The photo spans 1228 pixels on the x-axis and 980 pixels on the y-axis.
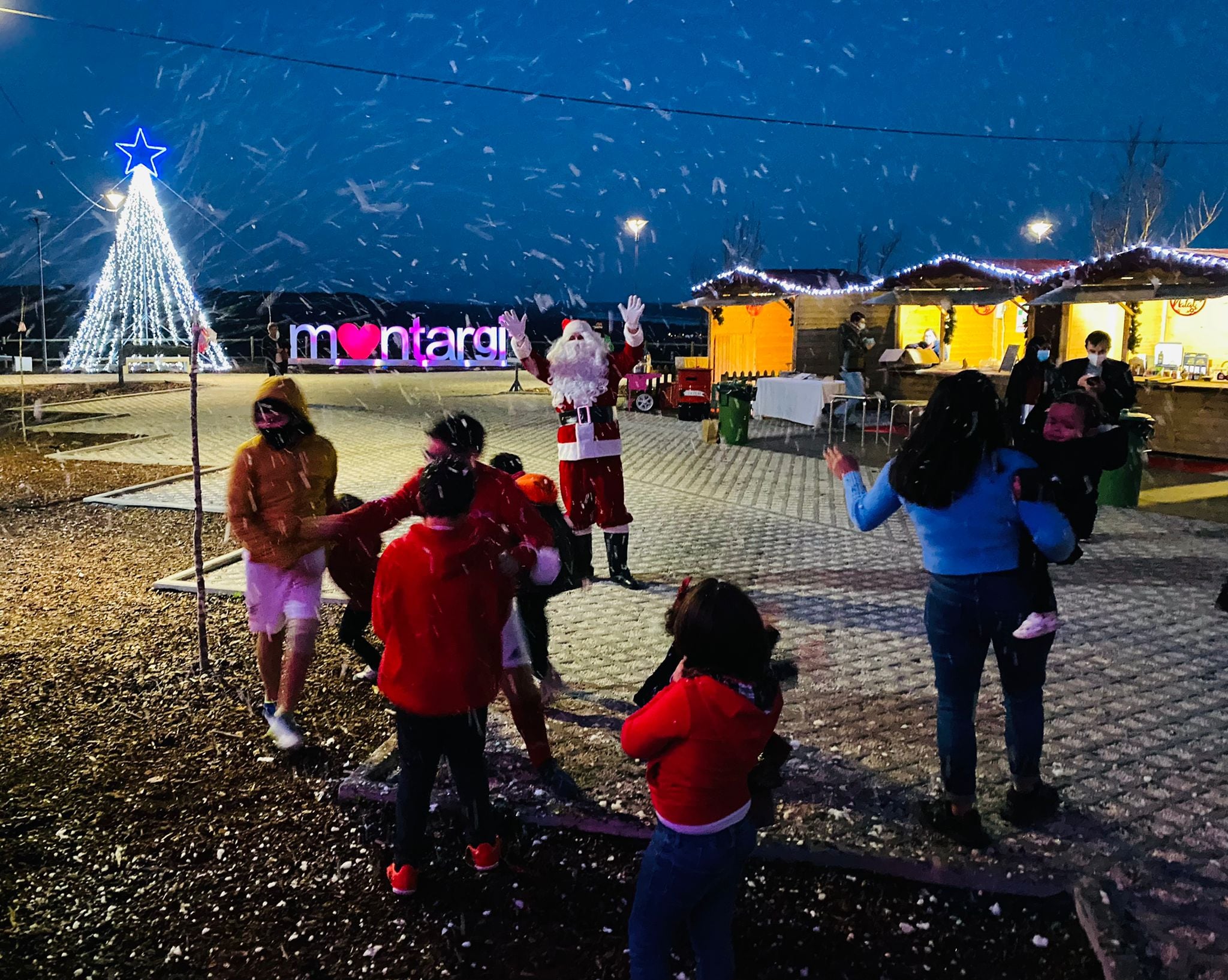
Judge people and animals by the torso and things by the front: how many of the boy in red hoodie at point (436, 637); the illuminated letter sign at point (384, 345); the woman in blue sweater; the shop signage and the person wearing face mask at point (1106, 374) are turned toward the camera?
3

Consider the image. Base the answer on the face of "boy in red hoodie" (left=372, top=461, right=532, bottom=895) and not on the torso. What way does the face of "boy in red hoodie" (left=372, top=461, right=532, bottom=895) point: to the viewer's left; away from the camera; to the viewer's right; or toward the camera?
away from the camera

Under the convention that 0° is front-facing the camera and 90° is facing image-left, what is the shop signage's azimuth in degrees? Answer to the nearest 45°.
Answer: approximately 0°

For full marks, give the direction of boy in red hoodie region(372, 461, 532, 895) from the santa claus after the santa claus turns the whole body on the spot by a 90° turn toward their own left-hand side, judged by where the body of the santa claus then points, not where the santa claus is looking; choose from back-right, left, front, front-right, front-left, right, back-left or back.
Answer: right

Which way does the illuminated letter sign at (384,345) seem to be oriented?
toward the camera

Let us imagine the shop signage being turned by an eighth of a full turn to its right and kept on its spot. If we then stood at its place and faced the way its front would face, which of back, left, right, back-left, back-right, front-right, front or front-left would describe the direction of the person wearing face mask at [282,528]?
front-left

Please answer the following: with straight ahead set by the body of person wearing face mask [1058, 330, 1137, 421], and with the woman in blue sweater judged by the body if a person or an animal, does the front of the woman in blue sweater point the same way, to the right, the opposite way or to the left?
the opposite way

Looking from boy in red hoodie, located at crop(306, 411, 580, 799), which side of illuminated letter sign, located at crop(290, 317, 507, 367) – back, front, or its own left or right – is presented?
front

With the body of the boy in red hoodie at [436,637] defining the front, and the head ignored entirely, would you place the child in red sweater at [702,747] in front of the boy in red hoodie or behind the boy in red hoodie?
behind

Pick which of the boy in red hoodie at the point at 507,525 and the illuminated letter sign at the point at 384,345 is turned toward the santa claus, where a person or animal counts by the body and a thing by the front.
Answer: the illuminated letter sign

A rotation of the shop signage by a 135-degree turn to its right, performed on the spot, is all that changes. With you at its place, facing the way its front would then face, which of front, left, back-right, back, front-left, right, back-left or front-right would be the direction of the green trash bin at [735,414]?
left

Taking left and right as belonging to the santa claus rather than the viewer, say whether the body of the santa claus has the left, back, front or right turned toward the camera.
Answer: front

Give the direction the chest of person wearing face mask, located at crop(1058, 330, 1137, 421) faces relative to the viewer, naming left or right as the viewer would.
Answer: facing the viewer

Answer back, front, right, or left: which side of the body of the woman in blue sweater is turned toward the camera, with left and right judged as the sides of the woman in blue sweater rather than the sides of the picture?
back

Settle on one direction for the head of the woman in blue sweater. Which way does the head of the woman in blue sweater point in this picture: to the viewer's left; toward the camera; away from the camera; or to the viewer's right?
away from the camera

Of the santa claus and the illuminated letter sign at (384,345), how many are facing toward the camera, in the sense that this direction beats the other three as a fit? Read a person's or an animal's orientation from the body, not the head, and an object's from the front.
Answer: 2

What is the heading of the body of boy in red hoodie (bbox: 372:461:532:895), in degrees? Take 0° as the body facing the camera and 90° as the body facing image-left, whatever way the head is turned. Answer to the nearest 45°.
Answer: approximately 180°
